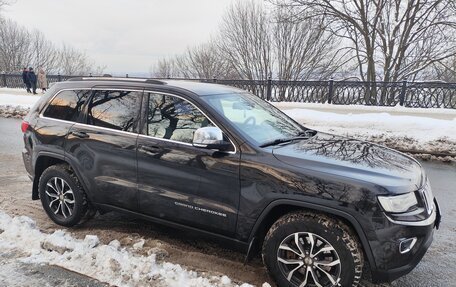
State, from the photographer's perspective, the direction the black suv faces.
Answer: facing the viewer and to the right of the viewer

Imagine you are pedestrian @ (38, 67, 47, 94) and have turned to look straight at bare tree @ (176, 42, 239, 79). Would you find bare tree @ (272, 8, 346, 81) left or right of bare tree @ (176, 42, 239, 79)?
right

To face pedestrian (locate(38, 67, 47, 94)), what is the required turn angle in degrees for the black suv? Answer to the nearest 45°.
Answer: approximately 180°

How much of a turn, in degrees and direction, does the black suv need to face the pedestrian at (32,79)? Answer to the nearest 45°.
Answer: approximately 180°

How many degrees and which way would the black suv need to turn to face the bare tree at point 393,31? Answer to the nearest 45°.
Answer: approximately 90° to its left

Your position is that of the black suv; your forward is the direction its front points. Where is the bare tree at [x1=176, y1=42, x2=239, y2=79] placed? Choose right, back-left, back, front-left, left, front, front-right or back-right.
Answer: back-left

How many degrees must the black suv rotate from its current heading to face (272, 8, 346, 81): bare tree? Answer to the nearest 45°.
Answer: approximately 135° to its left

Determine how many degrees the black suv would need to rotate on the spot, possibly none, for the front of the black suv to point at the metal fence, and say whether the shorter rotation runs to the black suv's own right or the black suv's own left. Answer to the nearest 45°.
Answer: approximately 90° to the black suv's own left

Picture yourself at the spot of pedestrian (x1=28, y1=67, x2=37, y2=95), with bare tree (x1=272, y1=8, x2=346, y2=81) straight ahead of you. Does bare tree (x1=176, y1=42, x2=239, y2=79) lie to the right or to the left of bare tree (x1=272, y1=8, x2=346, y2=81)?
left
